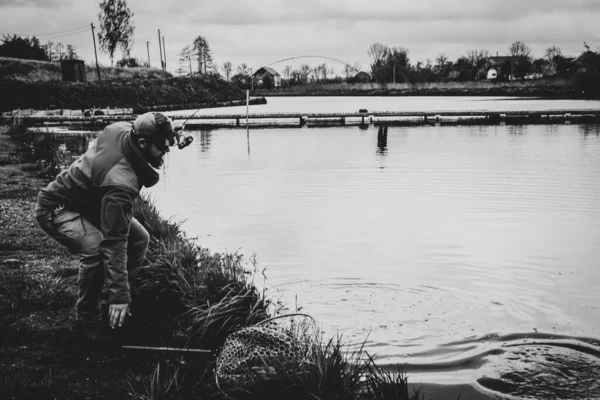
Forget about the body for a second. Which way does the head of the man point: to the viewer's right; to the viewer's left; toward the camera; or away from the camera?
to the viewer's right

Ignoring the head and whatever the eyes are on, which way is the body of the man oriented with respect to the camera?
to the viewer's right
